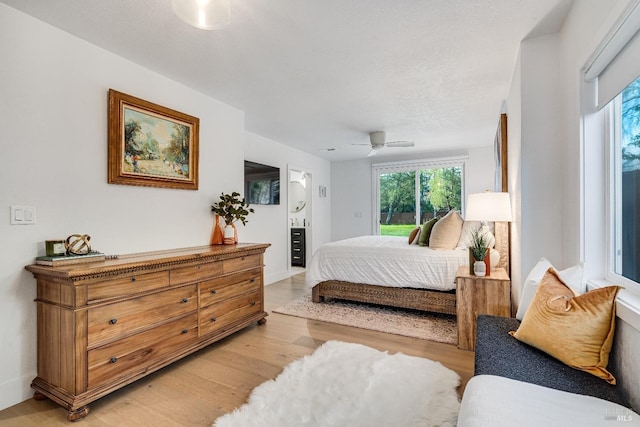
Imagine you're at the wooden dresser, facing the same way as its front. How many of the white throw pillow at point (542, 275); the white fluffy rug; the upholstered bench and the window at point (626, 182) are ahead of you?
4

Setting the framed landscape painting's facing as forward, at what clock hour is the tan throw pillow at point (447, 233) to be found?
The tan throw pillow is roughly at 11 o'clock from the framed landscape painting.

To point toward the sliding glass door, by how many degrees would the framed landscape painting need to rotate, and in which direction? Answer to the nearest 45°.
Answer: approximately 45° to its left

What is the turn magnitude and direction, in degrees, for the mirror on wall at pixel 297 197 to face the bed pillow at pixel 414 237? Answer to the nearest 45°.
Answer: approximately 45° to its left

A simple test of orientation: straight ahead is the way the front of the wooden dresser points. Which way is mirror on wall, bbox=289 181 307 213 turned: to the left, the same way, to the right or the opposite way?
to the right

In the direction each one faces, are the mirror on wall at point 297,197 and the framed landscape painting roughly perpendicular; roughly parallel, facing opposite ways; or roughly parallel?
roughly perpendicular

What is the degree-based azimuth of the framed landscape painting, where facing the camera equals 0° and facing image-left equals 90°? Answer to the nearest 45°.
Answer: approximately 315°

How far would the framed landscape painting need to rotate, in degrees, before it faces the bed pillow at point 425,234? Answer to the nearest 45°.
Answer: approximately 45° to its left

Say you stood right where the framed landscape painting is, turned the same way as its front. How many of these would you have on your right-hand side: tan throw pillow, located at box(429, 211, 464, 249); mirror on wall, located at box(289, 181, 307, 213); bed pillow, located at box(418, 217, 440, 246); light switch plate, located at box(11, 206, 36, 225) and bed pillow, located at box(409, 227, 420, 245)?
1

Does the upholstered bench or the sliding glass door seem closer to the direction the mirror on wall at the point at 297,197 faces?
the upholstered bench

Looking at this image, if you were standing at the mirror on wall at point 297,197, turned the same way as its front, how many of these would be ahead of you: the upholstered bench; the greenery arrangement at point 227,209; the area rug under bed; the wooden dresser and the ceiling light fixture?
5

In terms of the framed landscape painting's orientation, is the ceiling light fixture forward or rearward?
forward

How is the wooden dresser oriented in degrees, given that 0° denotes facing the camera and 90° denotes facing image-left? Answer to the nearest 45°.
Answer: approximately 315°

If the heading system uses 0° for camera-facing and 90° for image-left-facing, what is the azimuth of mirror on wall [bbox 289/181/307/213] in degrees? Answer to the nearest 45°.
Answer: approximately 0°

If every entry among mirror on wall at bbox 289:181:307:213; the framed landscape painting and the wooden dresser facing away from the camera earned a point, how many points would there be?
0
